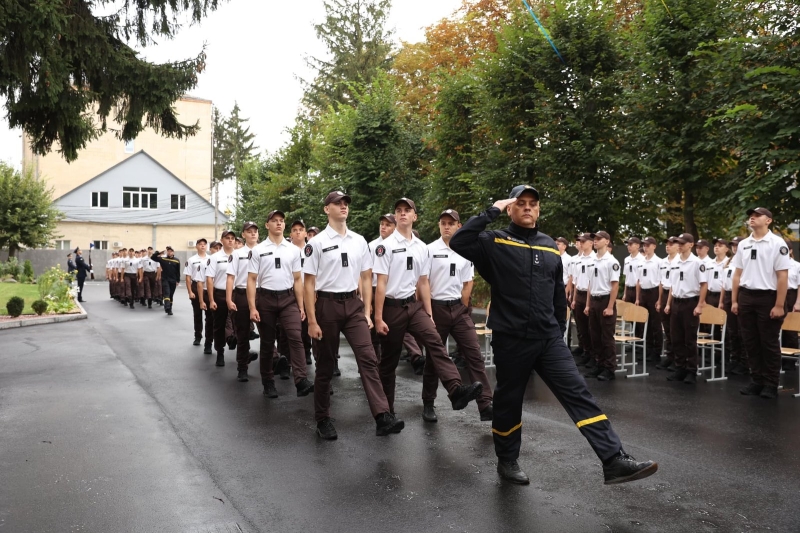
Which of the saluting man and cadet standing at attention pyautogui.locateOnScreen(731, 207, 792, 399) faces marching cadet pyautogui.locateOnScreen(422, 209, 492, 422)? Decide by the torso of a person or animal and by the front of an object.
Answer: the cadet standing at attention

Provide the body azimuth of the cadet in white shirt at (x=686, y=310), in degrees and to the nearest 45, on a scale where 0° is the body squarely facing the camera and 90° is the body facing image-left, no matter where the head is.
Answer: approximately 45°

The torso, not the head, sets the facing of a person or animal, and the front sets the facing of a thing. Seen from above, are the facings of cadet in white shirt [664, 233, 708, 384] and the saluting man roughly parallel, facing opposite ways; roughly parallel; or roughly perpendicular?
roughly perpendicular

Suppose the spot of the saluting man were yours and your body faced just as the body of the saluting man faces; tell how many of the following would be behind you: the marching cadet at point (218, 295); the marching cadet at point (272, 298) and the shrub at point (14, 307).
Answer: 3

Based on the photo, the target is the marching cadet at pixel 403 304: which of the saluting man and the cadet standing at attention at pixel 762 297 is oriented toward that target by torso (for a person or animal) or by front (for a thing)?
the cadet standing at attention

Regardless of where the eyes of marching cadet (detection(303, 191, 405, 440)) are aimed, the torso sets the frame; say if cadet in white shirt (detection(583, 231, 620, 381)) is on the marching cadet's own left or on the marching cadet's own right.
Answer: on the marching cadet's own left

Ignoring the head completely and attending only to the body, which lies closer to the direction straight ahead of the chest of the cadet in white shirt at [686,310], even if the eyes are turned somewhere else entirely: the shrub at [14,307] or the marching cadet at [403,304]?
the marching cadet

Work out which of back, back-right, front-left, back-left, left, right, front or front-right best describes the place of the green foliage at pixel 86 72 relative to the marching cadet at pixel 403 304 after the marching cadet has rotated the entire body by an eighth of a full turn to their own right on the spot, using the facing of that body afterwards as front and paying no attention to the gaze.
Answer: back-right

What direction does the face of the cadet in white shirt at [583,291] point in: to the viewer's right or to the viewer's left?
to the viewer's left
